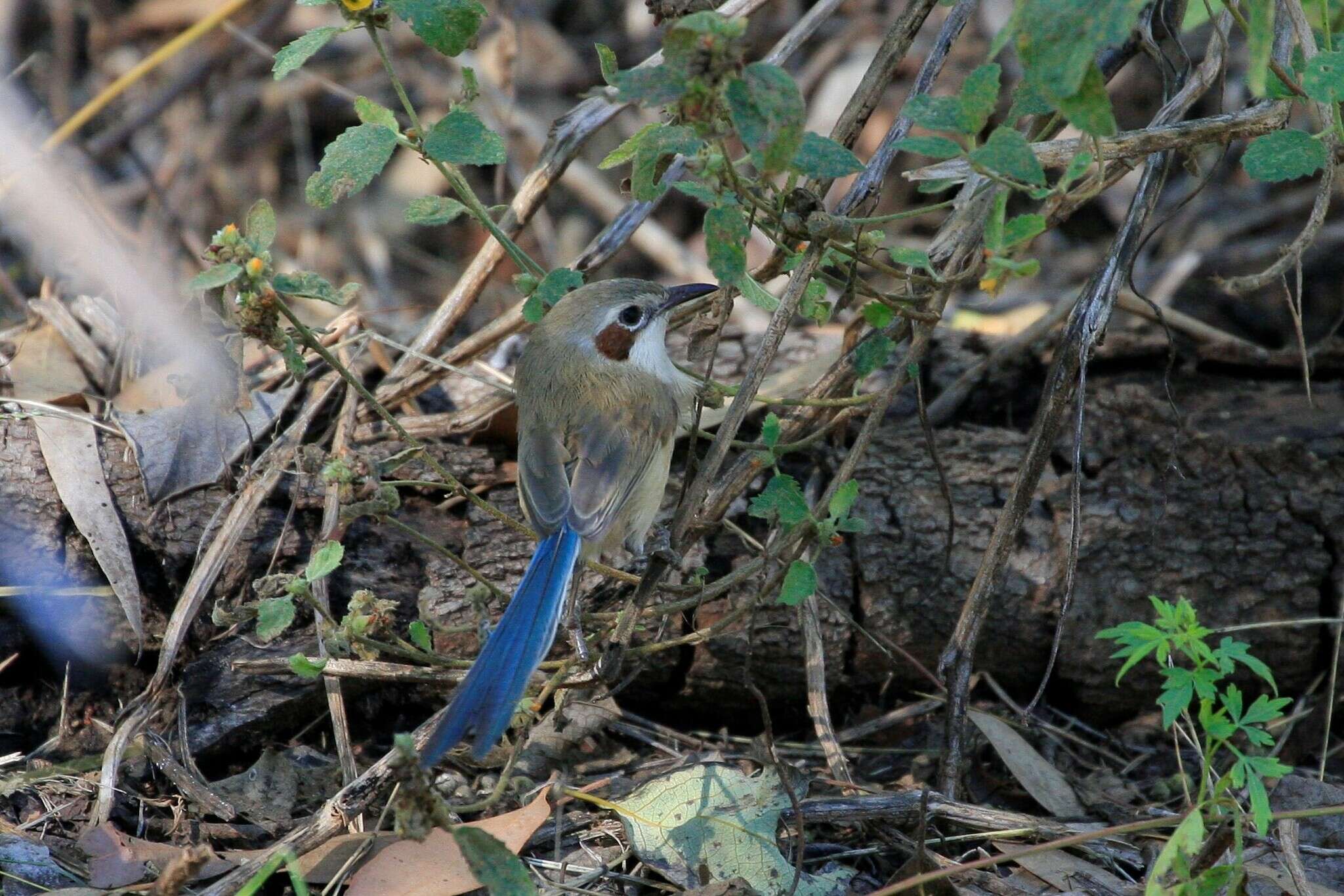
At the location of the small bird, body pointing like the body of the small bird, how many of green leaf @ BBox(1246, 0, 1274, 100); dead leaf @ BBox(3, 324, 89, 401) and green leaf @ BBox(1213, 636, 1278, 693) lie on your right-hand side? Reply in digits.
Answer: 2

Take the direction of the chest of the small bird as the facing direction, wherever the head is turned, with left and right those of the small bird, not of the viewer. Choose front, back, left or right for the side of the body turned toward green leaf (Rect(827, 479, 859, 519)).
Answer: right

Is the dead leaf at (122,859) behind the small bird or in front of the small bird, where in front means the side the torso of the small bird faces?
behind

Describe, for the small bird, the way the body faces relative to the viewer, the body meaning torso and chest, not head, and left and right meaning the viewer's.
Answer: facing away from the viewer and to the right of the viewer
